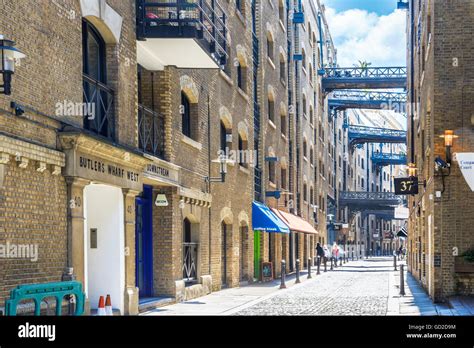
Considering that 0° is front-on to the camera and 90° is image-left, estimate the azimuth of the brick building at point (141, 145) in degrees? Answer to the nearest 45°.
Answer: approximately 315°
